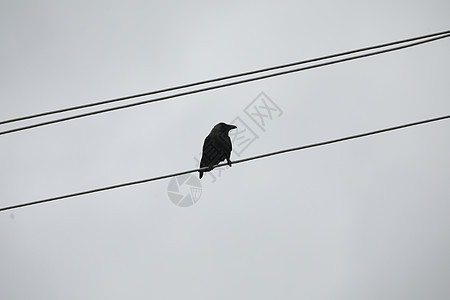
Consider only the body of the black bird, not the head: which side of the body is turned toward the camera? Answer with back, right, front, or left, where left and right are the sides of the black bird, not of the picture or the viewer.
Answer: right
